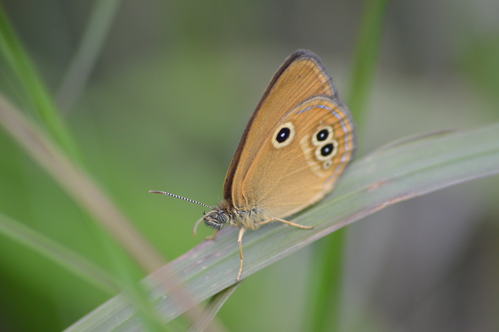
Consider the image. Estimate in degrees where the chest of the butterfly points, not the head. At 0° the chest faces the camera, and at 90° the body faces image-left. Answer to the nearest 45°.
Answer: approximately 90°

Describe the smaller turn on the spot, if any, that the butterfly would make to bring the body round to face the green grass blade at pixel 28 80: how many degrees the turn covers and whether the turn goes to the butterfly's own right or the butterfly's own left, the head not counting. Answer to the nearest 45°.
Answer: approximately 45° to the butterfly's own left

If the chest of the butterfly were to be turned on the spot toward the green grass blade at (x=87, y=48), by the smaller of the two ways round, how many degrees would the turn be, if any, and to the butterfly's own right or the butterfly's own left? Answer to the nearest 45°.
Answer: approximately 45° to the butterfly's own right
